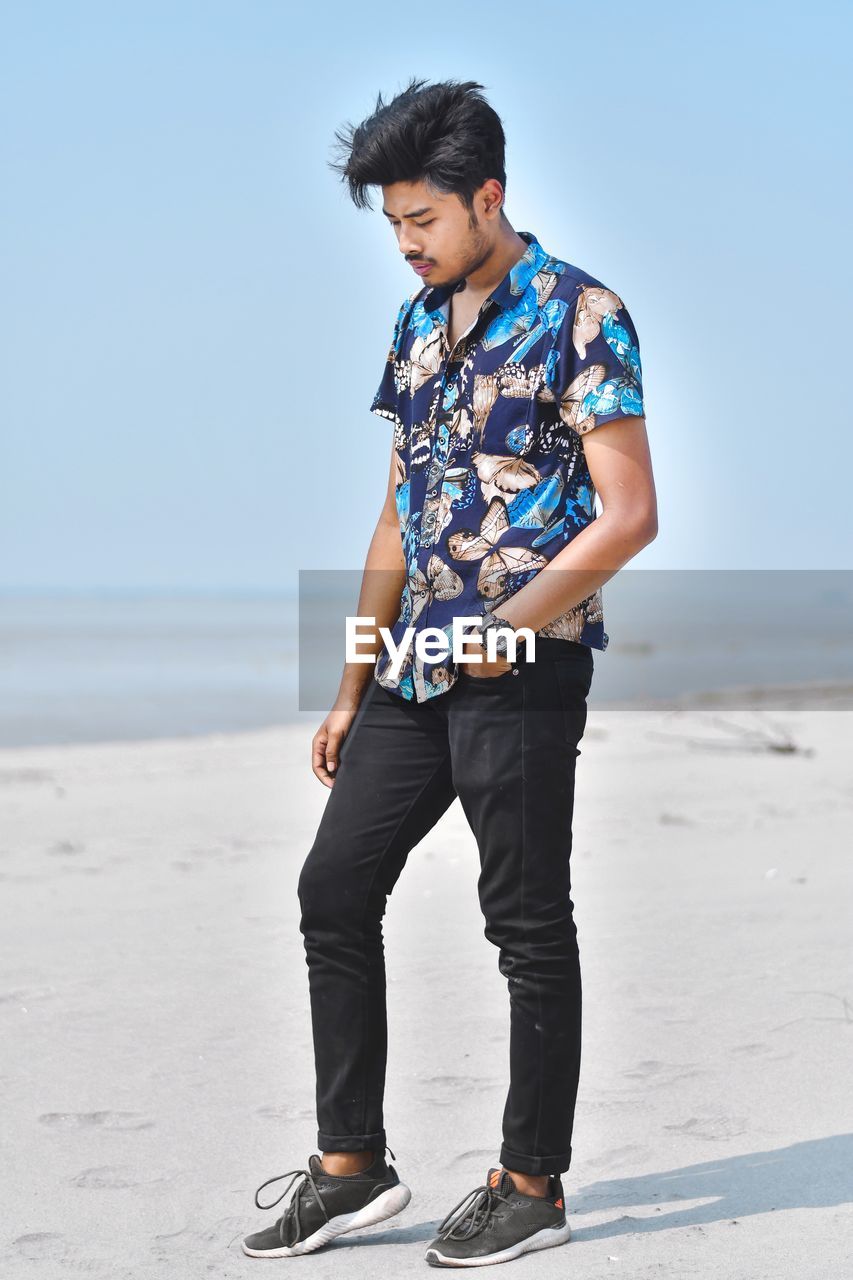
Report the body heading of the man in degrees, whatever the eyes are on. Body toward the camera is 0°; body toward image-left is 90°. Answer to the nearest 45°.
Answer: approximately 45°

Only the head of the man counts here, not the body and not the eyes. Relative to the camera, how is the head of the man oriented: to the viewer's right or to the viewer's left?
to the viewer's left
